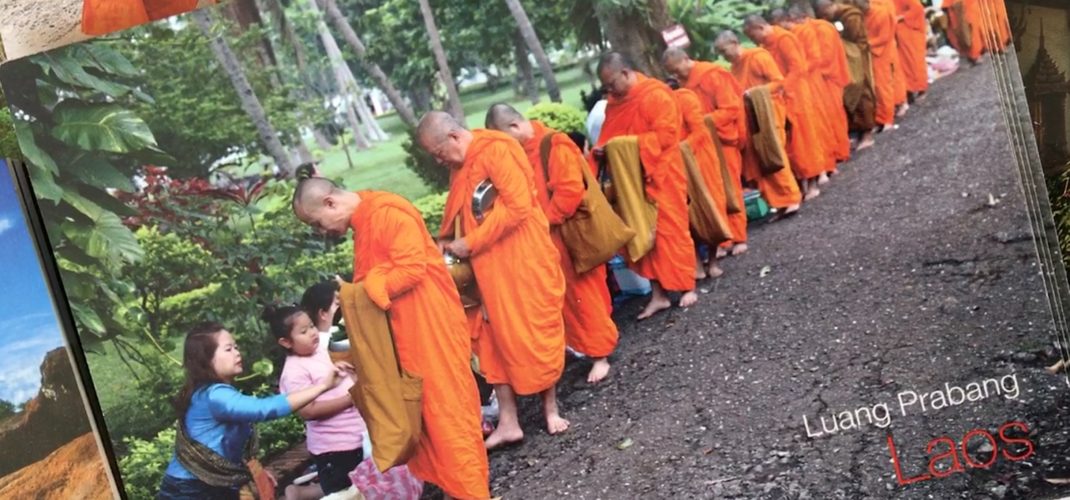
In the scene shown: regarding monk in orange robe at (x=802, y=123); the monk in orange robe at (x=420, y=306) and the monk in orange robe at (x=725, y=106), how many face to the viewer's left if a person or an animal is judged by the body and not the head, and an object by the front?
3

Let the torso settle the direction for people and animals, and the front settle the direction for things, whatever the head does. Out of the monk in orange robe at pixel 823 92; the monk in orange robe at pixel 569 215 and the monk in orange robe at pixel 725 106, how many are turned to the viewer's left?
3

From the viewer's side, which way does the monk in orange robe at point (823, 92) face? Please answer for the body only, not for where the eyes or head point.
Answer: to the viewer's left

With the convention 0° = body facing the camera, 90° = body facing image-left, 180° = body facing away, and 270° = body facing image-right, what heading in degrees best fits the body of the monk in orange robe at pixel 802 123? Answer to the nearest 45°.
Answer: approximately 90°

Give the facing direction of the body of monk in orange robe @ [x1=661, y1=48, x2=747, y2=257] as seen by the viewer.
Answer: to the viewer's left

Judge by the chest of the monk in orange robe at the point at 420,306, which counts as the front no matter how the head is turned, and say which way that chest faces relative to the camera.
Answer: to the viewer's left
